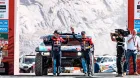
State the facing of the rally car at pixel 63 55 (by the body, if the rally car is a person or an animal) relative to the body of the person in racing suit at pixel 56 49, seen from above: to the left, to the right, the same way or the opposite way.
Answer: the same way

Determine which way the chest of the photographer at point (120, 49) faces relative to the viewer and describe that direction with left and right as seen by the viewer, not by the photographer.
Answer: facing to the left of the viewer

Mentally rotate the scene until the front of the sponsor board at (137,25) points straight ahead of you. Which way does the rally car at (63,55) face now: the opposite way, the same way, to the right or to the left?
the same way

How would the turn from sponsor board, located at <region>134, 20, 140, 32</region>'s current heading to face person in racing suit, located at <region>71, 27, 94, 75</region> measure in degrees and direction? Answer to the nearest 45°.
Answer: approximately 45° to its right

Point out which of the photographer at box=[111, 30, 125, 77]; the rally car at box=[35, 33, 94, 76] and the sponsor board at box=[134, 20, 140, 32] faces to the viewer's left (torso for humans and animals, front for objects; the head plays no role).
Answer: the photographer

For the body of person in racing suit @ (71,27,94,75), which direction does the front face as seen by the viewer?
toward the camera

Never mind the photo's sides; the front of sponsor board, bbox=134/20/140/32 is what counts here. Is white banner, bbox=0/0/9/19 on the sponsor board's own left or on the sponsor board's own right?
on the sponsor board's own right

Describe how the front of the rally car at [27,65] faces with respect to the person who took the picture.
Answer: facing the viewer and to the left of the viewer

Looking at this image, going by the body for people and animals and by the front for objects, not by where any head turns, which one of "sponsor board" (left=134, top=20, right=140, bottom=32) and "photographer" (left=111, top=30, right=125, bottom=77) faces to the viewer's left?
the photographer

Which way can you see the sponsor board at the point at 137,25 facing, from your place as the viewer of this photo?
facing the viewer

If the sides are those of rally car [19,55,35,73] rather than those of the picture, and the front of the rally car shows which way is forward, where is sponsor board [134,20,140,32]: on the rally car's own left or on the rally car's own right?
on the rally car's own left

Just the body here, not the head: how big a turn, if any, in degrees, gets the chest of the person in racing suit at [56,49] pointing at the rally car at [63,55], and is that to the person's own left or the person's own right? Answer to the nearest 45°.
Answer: approximately 135° to the person's own left

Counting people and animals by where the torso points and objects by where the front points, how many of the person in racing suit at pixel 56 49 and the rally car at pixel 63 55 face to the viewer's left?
0
